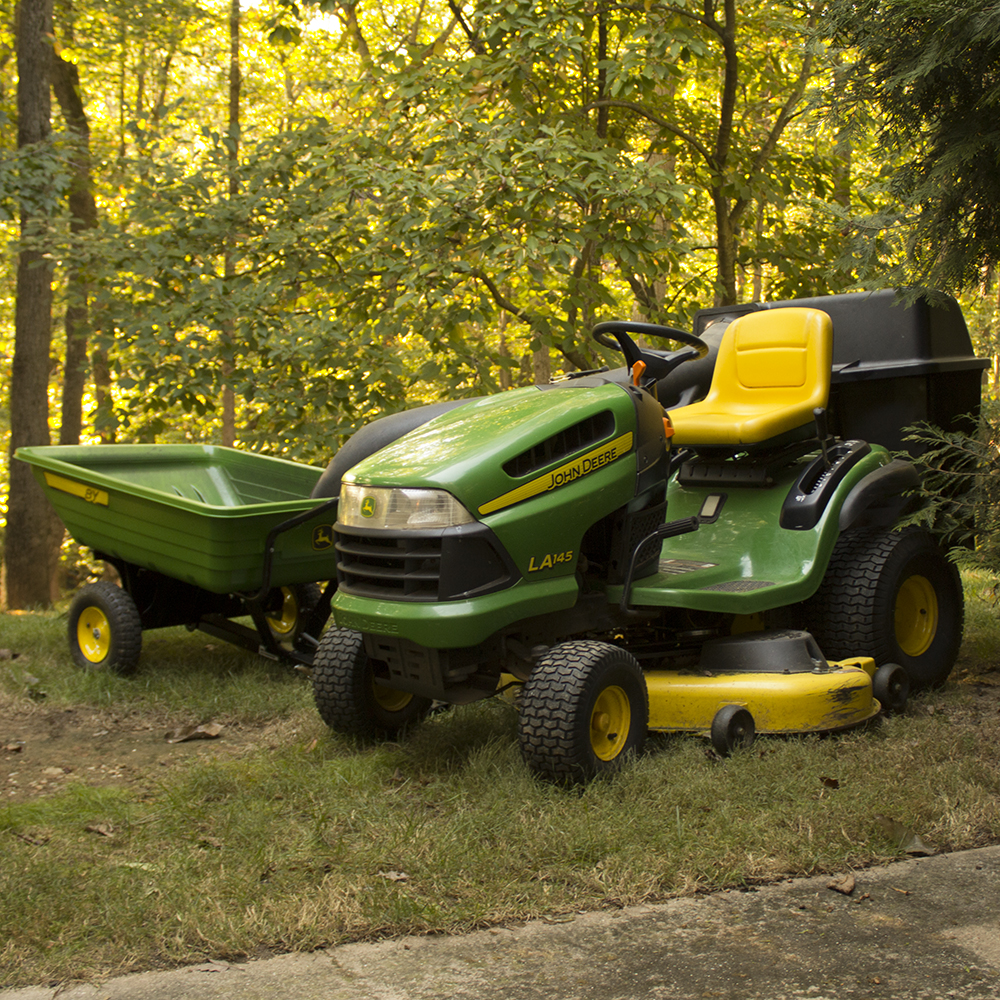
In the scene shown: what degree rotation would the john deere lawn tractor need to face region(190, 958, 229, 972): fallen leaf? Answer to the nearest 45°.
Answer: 0° — it already faces it

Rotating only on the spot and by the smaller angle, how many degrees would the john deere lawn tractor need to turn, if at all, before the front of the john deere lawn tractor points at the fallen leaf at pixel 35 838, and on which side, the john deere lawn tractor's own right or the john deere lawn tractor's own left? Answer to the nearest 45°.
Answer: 0° — it already faces it

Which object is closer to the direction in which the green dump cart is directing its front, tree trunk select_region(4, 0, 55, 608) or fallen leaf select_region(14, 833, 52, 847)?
the fallen leaf

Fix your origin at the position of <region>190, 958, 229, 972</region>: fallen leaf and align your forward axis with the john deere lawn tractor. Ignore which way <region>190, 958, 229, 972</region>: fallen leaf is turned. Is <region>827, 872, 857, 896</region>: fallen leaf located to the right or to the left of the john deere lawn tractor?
right

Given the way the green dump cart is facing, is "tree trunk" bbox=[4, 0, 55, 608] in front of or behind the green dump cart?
behind

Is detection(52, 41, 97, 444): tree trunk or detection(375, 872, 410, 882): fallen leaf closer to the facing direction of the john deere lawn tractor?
the fallen leaf

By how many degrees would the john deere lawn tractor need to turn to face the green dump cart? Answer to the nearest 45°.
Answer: approximately 90° to its right

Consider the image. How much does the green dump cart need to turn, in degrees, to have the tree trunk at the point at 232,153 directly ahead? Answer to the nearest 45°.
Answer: approximately 135° to its left

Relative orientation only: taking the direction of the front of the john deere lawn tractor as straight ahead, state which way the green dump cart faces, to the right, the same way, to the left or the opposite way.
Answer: to the left

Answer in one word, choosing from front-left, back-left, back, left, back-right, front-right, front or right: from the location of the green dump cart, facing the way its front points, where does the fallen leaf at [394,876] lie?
front-right

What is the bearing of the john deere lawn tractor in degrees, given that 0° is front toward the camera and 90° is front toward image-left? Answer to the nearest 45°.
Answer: approximately 45°

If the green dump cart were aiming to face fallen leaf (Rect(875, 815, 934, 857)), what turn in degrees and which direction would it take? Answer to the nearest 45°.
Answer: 0° — it already faces it
